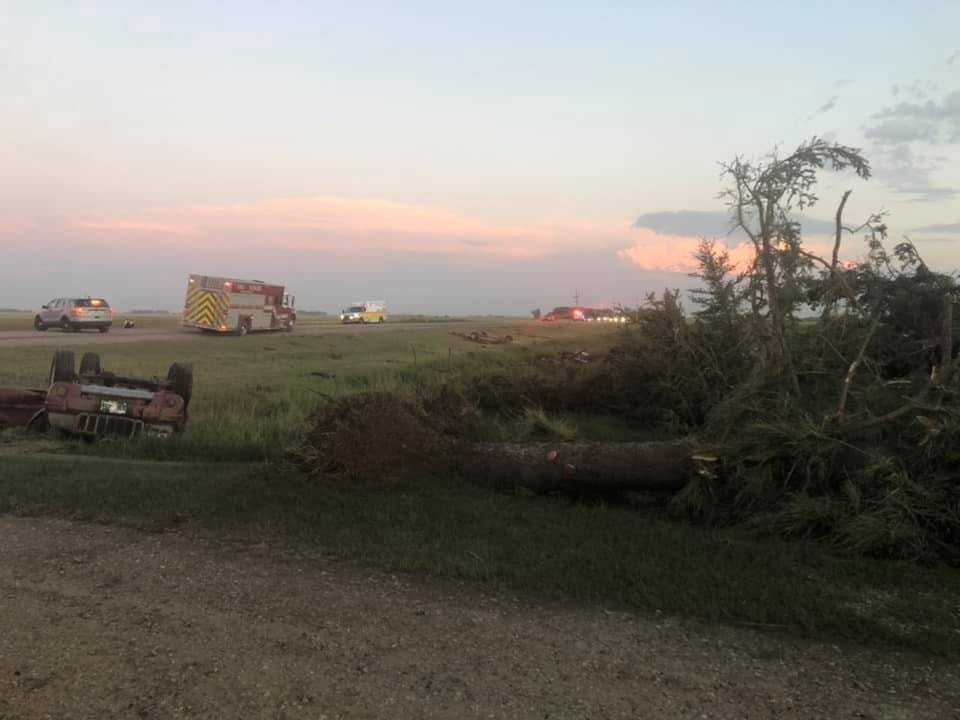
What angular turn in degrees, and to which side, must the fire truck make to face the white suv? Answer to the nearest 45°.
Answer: approximately 135° to its left

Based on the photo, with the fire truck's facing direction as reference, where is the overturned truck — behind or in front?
behind

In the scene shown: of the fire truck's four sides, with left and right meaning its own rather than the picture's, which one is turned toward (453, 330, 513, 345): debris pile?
right

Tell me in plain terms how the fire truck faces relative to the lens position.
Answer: facing away from the viewer and to the right of the viewer

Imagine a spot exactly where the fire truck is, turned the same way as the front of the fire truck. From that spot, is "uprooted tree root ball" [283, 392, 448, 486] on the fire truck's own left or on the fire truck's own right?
on the fire truck's own right

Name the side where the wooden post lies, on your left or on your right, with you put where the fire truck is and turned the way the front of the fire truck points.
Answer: on your right

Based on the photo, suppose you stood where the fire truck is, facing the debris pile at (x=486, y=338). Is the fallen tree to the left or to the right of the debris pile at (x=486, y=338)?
right

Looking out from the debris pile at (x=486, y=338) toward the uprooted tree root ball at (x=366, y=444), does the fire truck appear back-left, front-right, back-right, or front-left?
back-right

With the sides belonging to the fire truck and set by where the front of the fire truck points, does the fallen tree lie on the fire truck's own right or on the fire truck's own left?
on the fire truck's own right
